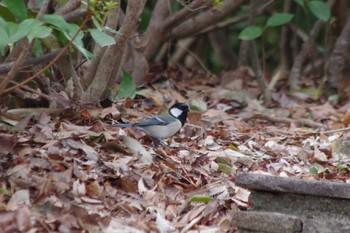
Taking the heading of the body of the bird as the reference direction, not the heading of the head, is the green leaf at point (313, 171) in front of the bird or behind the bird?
in front

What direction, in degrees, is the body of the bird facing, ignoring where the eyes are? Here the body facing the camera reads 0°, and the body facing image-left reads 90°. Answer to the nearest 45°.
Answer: approximately 270°

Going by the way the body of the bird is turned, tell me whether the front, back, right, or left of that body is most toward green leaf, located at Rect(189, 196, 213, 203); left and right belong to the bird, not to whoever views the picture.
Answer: right

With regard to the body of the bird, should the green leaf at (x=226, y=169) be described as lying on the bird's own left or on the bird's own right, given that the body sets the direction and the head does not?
on the bird's own right

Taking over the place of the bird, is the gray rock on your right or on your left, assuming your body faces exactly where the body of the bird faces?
on your right

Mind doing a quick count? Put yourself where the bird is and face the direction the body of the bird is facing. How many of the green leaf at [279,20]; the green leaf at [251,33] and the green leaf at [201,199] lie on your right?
1

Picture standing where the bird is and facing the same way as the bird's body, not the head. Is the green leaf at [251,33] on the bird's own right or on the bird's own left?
on the bird's own left

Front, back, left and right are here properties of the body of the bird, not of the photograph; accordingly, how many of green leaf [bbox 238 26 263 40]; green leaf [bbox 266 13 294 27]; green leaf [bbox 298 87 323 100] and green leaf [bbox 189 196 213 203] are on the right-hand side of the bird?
1
